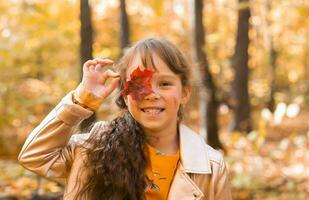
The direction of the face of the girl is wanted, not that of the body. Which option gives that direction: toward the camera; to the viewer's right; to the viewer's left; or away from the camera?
toward the camera

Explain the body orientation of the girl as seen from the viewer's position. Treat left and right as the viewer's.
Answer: facing the viewer

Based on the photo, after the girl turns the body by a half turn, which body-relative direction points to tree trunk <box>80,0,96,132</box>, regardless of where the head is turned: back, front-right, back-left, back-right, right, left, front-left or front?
front

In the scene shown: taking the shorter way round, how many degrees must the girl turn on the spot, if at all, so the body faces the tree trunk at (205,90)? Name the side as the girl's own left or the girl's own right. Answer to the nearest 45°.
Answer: approximately 180°

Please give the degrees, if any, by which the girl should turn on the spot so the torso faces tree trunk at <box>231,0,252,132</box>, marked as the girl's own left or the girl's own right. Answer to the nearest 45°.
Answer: approximately 180°
